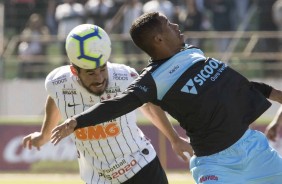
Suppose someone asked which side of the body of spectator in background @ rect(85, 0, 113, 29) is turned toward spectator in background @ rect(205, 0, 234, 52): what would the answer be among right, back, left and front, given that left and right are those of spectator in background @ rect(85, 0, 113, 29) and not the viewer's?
left

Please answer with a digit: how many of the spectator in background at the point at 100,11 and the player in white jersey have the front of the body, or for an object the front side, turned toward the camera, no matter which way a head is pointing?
2

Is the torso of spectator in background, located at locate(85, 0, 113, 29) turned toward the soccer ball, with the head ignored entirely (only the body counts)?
yes

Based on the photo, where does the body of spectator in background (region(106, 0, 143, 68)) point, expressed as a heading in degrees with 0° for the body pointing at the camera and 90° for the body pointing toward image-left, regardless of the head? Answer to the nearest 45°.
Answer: approximately 0°

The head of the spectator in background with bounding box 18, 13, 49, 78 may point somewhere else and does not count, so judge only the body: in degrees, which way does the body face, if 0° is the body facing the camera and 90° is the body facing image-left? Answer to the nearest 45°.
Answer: approximately 0°

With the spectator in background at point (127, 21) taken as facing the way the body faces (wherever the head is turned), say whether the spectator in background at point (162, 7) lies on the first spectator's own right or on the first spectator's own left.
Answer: on the first spectator's own left

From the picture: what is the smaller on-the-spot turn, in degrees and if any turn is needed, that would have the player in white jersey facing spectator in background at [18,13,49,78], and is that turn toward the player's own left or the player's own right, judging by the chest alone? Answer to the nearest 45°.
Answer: approximately 180°
